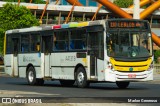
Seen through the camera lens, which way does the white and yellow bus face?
facing the viewer and to the right of the viewer
